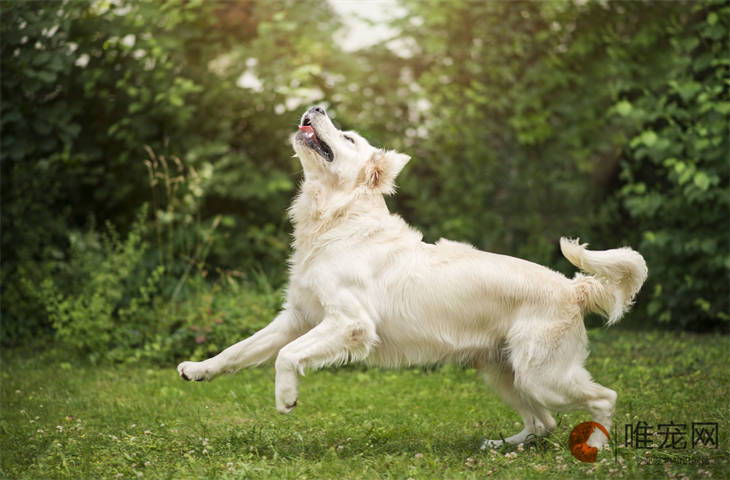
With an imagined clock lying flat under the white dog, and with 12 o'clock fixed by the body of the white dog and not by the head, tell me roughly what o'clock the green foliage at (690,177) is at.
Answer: The green foliage is roughly at 4 o'clock from the white dog.

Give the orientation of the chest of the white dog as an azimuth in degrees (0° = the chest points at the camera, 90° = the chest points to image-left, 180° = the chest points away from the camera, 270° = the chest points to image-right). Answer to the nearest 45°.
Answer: approximately 90°
